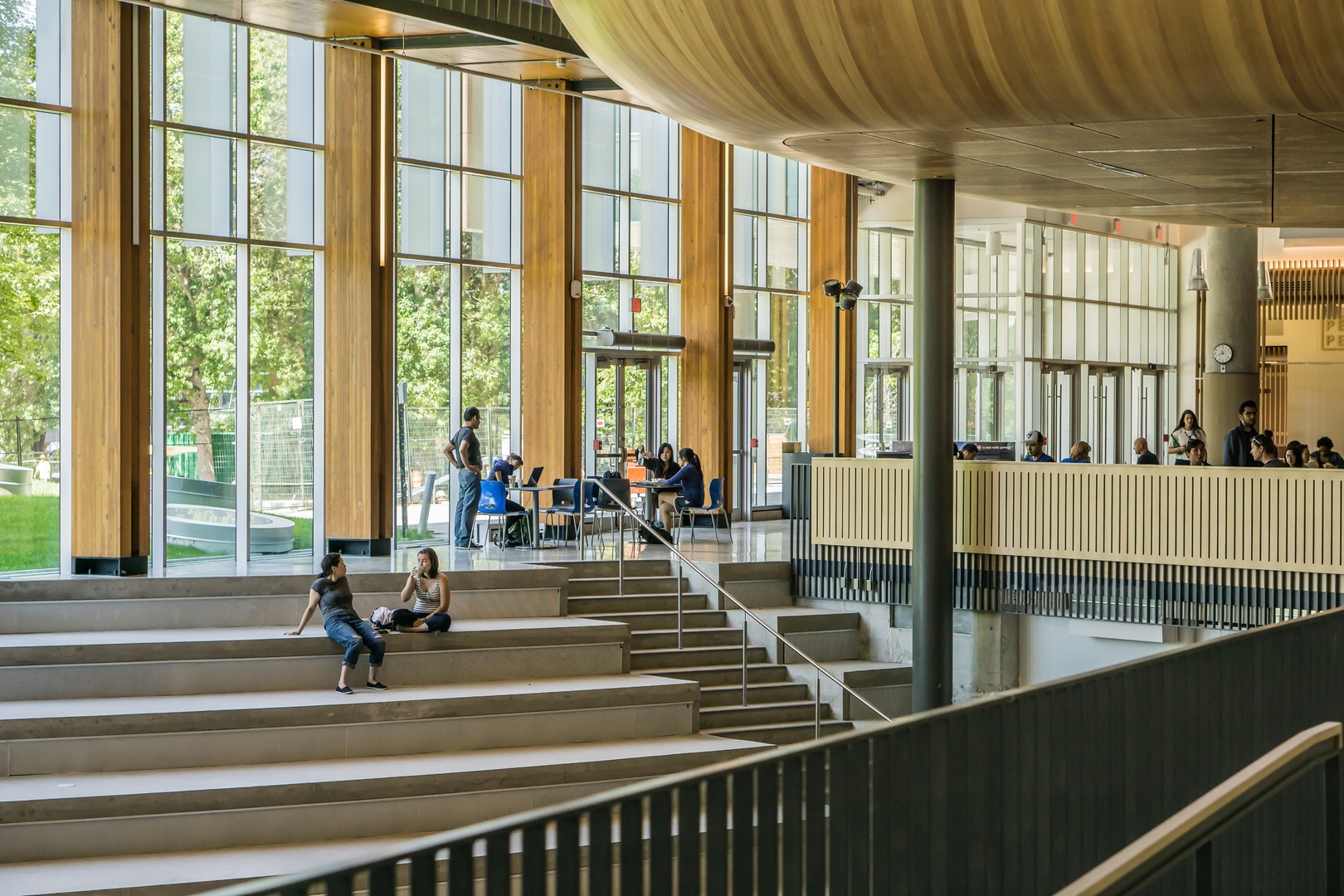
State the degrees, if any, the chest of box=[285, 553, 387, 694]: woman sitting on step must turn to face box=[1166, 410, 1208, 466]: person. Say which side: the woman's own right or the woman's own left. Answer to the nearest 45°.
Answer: approximately 45° to the woman's own left

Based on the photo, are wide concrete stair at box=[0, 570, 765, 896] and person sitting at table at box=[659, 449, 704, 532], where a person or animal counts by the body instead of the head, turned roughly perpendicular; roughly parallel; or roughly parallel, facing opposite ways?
roughly perpendicular

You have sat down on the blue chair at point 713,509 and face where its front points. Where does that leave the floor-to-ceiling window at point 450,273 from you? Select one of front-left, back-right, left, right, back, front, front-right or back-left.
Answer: front

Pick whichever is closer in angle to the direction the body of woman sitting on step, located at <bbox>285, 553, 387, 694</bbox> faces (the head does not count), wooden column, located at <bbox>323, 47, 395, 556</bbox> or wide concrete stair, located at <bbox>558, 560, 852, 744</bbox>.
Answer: the wide concrete stair

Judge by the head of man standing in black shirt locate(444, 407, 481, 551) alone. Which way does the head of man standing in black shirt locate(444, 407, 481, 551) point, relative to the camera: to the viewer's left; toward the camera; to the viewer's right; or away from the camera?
to the viewer's right

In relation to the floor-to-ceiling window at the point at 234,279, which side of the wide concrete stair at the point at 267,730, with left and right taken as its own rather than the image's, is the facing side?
back

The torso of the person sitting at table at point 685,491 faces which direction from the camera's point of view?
to the viewer's left

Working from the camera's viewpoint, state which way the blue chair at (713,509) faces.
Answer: facing to the left of the viewer

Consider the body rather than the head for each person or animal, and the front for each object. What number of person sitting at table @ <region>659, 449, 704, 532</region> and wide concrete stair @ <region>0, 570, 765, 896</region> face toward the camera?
1

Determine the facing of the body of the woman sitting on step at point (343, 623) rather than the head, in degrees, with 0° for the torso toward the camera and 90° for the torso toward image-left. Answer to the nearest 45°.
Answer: approximately 315°

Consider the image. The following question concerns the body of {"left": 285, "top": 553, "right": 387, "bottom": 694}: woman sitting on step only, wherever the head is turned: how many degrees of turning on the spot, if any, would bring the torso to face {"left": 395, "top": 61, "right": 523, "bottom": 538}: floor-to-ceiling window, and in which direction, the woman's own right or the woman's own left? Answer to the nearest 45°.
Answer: approximately 135° to the woman's own left

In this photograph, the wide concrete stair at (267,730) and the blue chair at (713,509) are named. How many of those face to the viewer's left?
1

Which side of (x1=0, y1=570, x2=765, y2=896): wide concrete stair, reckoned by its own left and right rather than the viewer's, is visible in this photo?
front

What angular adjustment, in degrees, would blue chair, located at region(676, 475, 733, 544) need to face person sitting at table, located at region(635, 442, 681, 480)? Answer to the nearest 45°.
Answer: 0° — it already faces them
